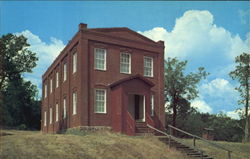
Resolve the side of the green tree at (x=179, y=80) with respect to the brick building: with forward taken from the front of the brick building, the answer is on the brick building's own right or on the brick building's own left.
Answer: on the brick building's own left

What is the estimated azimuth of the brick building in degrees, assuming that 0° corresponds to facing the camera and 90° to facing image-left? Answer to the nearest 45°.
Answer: approximately 315°
